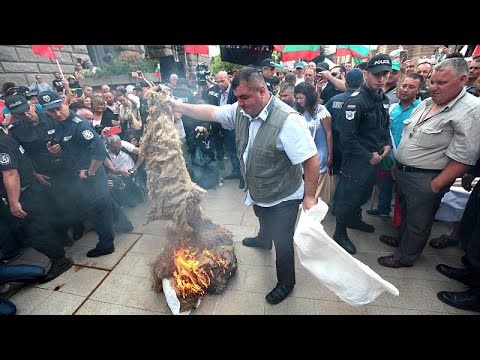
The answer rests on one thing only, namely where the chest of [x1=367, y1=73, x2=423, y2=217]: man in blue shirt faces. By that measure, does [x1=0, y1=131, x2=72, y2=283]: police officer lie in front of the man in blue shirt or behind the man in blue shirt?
in front

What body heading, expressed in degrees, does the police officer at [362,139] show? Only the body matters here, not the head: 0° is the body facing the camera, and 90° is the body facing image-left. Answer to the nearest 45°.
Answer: approximately 315°

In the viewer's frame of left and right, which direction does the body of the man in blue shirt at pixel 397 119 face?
facing the viewer and to the left of the viewer

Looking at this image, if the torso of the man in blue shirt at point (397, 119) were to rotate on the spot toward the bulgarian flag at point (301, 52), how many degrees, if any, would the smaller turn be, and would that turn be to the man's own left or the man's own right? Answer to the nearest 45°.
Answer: approximately 90° to the man's own right
